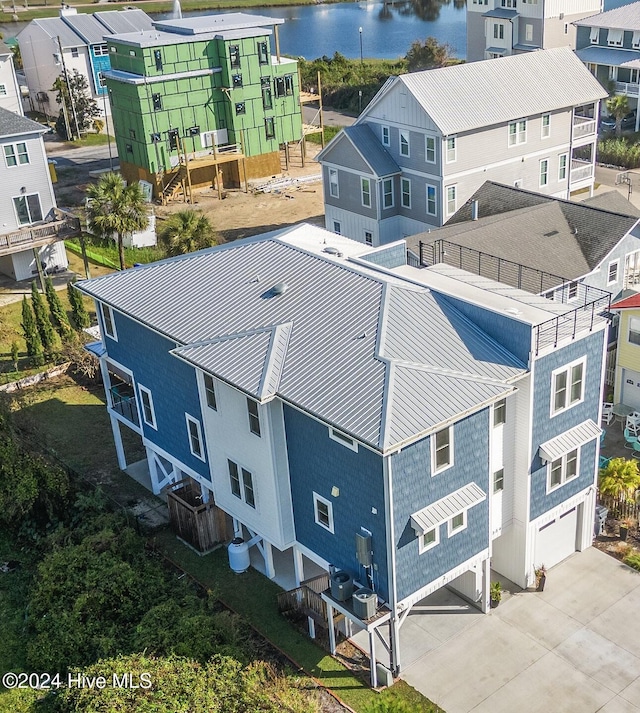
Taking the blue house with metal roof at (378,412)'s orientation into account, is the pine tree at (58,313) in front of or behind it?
behind

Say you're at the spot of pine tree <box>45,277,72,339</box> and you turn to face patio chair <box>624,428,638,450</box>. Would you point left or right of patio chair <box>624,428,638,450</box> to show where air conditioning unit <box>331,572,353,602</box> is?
right

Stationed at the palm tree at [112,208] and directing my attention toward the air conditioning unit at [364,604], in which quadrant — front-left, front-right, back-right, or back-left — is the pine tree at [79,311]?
front-right

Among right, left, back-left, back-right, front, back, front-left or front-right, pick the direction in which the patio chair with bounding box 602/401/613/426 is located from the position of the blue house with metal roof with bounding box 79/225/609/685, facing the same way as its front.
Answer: left

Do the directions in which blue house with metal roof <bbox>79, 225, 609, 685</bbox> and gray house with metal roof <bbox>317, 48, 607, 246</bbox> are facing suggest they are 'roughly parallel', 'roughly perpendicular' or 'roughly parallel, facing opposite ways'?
roughly perpendicular

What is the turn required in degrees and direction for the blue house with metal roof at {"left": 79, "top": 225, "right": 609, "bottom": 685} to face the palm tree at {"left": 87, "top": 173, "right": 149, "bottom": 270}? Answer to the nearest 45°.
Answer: approximately 180°

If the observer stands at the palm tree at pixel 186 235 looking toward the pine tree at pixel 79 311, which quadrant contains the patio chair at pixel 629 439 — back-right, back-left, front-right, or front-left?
back-left

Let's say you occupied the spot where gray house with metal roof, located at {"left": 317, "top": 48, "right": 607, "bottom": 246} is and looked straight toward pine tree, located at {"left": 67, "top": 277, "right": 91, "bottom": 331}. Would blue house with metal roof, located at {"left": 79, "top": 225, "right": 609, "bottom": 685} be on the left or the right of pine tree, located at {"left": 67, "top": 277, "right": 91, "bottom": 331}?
left

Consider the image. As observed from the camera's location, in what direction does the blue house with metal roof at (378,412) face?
facing the viewer and to the right of the viewer
